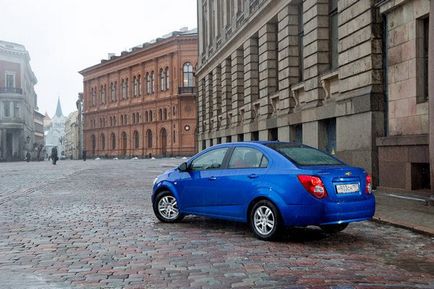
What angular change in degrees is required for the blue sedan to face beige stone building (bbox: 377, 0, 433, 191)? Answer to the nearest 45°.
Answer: approximately 90° to its right

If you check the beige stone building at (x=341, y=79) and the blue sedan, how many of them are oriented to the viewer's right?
0

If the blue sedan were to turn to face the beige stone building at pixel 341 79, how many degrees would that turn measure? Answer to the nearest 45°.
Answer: approximately 45° to its right

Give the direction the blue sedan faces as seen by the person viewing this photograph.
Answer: facing away from the viewer and to the left of the viewer

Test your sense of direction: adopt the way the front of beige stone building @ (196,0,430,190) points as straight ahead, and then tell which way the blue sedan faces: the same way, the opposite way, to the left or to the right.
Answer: to the right

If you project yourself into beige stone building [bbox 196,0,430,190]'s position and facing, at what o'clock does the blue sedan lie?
The blue sedan is roughly at 11 o'clock from the beige stone building.
